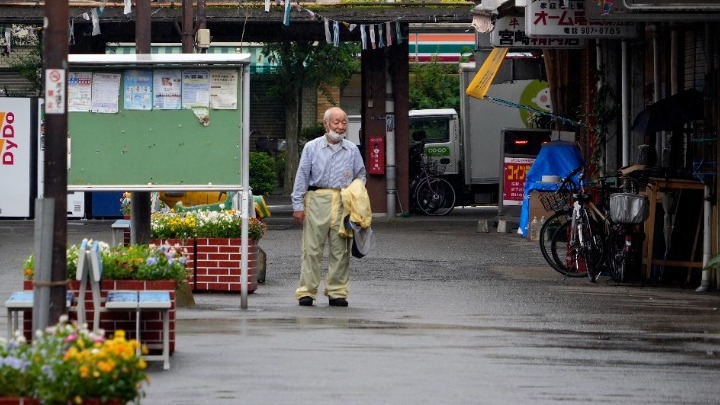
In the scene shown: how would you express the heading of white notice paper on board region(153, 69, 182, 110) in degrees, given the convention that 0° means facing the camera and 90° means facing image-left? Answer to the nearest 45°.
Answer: approximately 0°

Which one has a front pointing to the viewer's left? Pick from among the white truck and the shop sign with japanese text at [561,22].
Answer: the white truck

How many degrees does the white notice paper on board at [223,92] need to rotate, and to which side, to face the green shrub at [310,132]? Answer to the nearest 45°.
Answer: approximately 180°

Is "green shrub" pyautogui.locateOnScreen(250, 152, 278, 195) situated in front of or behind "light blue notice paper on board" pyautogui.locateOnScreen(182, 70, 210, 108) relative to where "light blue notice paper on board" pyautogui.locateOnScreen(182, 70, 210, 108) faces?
behind

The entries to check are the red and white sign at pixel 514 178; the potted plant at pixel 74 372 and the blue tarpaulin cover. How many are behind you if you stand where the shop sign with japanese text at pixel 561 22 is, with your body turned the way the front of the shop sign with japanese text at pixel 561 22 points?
2

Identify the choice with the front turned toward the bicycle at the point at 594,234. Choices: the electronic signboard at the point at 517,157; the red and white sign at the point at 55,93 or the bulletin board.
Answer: the electronic signboard

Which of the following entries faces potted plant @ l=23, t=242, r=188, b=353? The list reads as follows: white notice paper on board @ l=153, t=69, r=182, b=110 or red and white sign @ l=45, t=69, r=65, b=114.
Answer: the white notice paper on board

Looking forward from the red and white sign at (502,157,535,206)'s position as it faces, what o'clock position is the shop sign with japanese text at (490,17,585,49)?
The shop sign with japanese text is roughly at 12 o'clock from the red and white sign.

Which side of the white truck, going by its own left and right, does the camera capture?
left

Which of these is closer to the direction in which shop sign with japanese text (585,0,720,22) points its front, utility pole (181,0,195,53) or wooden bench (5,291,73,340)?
the wooden bench

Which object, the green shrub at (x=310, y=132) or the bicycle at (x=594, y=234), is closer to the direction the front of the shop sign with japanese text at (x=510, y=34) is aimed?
the bicycle
